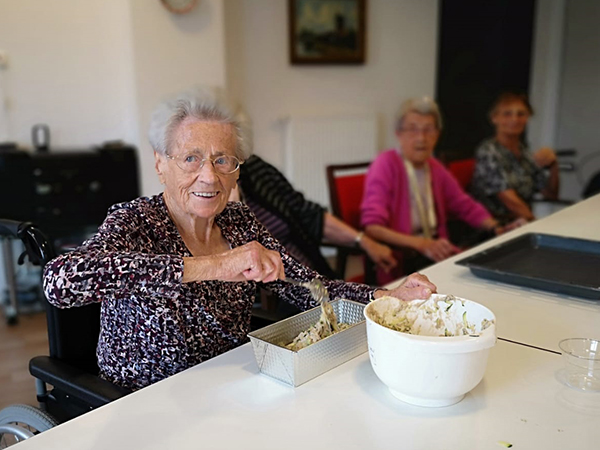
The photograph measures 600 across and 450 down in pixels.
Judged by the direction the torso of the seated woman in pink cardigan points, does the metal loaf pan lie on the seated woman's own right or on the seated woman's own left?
on the seated woman's own right

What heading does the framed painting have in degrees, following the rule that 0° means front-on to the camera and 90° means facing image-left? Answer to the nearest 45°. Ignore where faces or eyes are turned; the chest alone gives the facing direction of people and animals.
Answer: approximately 0°

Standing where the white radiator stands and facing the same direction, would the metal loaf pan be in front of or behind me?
in front

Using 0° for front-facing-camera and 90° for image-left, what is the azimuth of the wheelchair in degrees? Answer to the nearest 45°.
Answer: approximately 315°

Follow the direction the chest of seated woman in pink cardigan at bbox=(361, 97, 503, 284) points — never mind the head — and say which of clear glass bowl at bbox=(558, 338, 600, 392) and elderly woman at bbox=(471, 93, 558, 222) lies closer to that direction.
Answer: the clear glass bowl

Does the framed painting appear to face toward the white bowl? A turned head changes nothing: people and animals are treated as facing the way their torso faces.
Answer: yes

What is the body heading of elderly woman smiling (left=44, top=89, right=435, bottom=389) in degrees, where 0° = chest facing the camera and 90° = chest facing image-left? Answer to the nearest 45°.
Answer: approximately 315°

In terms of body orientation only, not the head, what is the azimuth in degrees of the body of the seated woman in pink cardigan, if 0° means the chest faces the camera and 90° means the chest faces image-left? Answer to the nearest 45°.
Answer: approximately 315°

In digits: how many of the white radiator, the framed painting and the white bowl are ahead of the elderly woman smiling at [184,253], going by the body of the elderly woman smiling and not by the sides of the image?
1

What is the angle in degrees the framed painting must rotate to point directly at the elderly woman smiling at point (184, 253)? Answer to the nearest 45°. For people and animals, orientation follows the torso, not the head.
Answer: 0° — it already faces them

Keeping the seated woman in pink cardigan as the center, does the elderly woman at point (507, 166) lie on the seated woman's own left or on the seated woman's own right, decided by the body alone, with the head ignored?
on the seated woman's own left

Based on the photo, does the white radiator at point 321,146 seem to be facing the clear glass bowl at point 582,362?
yes

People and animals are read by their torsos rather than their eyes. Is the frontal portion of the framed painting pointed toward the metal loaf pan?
yes

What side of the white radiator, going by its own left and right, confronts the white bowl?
front

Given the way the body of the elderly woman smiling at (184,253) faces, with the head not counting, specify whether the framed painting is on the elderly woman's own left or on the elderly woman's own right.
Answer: on the elderly woman's own left
